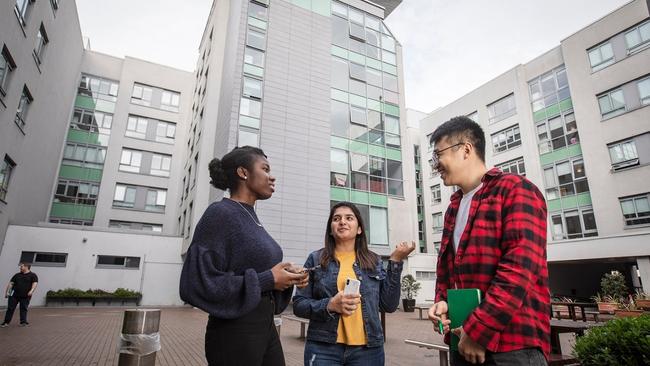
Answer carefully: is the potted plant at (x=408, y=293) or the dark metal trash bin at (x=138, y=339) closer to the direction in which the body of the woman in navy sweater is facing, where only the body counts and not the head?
the potted plant

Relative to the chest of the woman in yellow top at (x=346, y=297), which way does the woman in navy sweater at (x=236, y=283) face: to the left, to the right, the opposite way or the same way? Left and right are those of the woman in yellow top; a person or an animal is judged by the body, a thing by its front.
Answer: to the left

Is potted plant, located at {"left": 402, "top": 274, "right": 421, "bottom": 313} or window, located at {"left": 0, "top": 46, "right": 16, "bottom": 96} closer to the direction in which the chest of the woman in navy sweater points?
the potted plant

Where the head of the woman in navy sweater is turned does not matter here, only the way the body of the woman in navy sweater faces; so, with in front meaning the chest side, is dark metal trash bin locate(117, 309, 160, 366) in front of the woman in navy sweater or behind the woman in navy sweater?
behind

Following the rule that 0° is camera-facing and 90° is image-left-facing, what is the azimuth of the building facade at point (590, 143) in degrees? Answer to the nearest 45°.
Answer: approximately 45°

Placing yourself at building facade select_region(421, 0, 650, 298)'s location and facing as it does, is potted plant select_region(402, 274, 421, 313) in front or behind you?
in front

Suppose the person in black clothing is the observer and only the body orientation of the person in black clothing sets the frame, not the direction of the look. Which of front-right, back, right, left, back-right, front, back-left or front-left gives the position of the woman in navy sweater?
front-left

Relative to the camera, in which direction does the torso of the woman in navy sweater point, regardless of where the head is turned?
to the viewer's right

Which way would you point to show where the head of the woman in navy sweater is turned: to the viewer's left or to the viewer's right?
to the viewer's right

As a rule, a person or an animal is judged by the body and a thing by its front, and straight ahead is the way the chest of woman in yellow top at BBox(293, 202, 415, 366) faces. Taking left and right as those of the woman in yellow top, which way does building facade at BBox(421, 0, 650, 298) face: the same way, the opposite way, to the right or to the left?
to the right

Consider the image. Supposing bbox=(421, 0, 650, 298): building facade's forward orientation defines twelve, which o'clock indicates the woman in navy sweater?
The woman in navy sweater is roughly at 11 o'clock from the building facade.

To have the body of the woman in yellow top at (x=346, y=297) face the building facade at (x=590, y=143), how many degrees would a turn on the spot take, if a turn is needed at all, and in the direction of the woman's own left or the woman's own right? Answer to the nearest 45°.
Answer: approximately 135° to the woman's own left

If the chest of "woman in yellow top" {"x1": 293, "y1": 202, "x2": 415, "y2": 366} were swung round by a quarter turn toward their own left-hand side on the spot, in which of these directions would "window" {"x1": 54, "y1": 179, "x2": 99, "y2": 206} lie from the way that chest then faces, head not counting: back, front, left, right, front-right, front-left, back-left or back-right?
back-left
